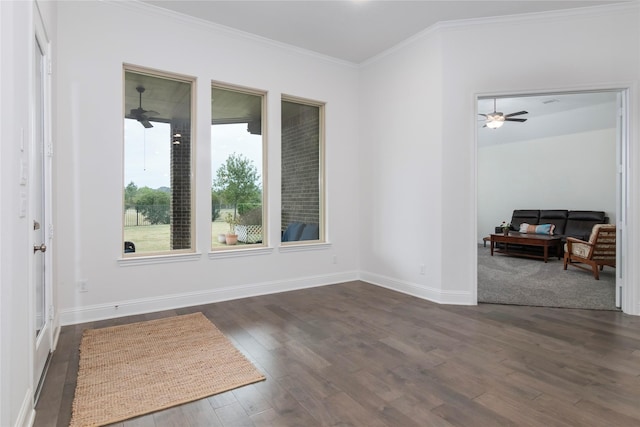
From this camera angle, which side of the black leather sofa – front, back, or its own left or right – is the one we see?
front

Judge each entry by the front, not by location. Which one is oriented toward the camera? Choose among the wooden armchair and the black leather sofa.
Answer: the black leather sofa

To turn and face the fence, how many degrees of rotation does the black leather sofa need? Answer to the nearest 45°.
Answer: approximately 45° to its right

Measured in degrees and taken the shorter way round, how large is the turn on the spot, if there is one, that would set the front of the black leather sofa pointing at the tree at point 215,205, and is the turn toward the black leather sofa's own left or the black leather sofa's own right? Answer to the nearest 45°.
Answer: approximately 45° to the black leather sofa's own right

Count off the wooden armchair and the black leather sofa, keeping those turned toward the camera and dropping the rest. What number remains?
1
